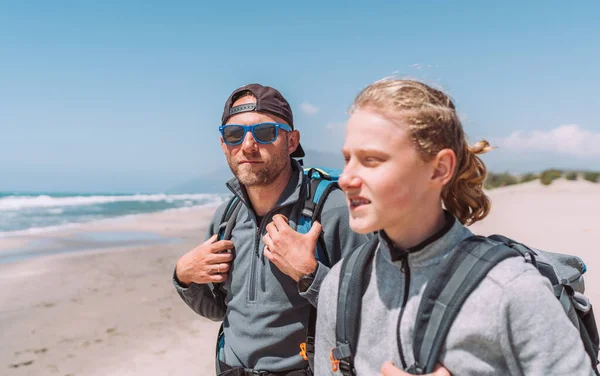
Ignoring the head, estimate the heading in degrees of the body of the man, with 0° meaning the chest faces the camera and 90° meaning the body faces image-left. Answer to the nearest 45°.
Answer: approximately 45°
